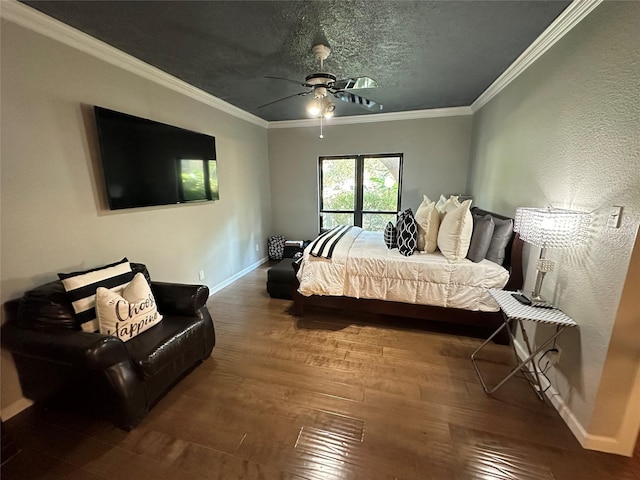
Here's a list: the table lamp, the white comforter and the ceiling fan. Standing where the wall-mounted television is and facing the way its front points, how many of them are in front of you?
3

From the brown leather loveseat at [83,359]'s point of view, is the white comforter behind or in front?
in front

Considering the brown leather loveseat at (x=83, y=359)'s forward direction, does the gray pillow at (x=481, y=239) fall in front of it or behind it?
in front

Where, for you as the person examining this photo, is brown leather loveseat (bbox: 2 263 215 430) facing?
facing the viewer and to the right of the viewer

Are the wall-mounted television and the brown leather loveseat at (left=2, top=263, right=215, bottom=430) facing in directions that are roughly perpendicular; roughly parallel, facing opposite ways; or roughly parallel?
roughly parallel

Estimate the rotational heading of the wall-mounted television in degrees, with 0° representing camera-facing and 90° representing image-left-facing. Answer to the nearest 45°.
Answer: approximately 315°

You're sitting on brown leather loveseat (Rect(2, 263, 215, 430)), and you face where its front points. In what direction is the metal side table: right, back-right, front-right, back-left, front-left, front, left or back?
front

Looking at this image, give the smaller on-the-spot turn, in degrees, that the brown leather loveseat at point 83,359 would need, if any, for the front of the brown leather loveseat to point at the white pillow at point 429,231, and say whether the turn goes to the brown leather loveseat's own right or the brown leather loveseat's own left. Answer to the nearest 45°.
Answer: approximately 45° to the brown leather loveseat's own left

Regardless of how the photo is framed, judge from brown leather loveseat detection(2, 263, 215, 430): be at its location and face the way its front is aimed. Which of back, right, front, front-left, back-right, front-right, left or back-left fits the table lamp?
front

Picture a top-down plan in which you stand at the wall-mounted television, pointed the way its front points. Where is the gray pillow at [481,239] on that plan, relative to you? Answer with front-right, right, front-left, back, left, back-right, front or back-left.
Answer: front

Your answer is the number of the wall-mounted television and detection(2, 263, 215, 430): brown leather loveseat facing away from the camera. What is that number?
0

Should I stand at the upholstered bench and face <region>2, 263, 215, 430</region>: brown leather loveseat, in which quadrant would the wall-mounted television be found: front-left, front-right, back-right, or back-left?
front-right

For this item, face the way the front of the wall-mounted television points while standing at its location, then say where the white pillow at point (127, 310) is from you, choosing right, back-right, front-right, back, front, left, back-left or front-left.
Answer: front-right

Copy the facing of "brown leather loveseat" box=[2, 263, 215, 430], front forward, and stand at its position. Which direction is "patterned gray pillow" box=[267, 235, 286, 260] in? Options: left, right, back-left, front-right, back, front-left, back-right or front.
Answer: left

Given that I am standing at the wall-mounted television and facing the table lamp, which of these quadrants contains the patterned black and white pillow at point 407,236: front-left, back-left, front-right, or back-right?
front-left

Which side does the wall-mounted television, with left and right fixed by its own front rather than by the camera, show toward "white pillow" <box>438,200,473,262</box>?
front
